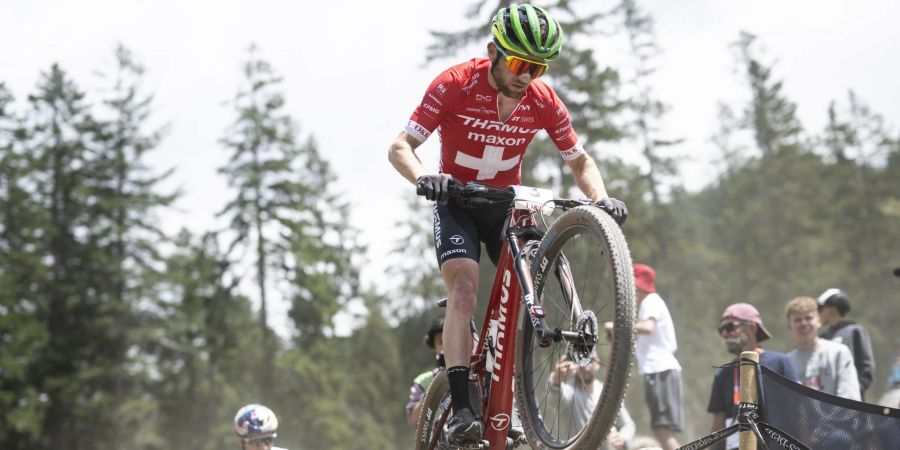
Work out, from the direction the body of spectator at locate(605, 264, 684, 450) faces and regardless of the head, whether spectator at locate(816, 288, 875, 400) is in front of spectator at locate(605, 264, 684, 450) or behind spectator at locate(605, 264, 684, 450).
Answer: behind

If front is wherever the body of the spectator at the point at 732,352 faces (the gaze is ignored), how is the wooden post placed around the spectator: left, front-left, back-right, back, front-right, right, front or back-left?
front-left

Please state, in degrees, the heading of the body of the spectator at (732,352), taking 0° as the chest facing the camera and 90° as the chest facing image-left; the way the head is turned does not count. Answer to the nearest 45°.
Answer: approximately 45°

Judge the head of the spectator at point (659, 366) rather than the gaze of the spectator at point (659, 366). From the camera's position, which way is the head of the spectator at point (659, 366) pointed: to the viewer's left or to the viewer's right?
to the viewer's left

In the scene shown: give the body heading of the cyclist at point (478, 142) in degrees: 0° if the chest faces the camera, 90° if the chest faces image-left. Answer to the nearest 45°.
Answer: approximately 315°

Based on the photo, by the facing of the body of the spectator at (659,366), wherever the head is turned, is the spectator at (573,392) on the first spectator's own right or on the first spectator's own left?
on the first spectator's own left

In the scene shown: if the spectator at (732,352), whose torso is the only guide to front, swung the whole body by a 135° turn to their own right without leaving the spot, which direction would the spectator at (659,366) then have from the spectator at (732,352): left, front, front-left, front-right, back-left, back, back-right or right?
front-left

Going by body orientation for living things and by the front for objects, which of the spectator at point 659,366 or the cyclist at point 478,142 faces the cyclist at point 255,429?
the spectator at point 659,366

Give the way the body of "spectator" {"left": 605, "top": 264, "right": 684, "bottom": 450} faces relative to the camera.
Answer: to the viewer's left

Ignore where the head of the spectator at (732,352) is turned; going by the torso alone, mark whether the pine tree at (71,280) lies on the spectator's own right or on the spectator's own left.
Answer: on the spectator's own right

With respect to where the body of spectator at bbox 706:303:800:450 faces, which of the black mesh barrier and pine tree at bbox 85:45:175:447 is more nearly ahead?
the black mesh barrier

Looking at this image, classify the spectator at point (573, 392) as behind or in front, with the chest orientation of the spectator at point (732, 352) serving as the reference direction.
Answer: in front

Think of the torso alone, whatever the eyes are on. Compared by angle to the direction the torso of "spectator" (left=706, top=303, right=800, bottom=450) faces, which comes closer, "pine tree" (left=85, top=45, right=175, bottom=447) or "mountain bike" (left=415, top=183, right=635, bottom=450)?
the mountain bike

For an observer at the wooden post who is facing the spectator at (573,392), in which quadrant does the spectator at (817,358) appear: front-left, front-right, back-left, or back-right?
front-right

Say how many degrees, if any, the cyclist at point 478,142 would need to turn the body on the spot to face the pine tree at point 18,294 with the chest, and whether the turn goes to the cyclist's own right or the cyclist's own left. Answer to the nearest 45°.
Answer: approximately 180°
